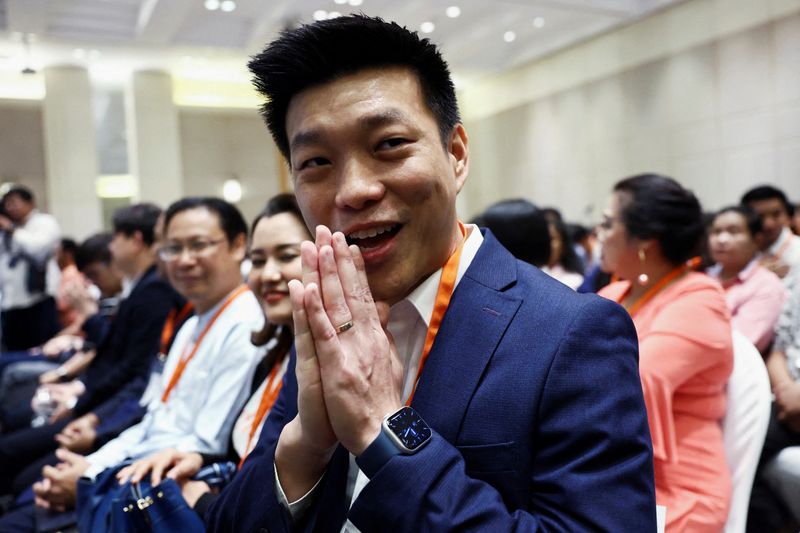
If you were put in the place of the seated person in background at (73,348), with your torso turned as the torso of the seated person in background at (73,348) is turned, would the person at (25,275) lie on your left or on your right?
on your right

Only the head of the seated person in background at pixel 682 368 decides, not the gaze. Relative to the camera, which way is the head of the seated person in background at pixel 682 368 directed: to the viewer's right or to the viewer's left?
to the viewer's left

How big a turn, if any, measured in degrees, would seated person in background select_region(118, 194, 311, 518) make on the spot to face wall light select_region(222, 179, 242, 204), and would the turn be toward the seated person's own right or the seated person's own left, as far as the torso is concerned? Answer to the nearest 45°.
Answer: approximately 135° to the seated person's own right

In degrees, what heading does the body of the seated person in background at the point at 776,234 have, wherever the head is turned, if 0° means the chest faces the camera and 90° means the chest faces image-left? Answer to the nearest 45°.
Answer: approximately 45°
